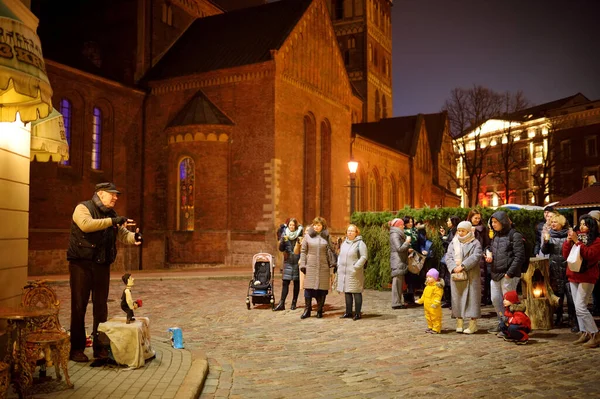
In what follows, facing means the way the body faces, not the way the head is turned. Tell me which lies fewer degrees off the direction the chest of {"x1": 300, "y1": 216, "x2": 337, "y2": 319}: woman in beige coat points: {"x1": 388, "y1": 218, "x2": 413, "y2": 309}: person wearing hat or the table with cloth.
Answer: the table with cloth

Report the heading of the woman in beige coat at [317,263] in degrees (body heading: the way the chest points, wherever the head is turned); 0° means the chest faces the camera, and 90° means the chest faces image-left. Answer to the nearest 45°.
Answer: approximately 0°

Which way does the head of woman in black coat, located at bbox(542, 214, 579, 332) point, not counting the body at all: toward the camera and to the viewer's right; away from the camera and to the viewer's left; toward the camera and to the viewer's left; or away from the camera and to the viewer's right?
toward the camera and to the viewer's left

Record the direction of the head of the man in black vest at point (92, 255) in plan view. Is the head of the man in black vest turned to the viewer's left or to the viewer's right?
to the viewer's right

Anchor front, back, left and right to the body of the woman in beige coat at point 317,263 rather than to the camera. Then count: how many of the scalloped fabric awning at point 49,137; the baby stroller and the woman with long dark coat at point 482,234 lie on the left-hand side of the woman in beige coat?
1

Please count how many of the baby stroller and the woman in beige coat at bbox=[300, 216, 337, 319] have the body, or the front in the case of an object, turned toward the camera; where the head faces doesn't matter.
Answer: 2

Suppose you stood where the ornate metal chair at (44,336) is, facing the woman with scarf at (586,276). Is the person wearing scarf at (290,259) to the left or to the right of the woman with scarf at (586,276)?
left

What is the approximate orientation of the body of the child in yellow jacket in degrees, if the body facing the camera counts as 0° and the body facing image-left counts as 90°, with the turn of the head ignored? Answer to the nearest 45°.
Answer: approximately 45°
